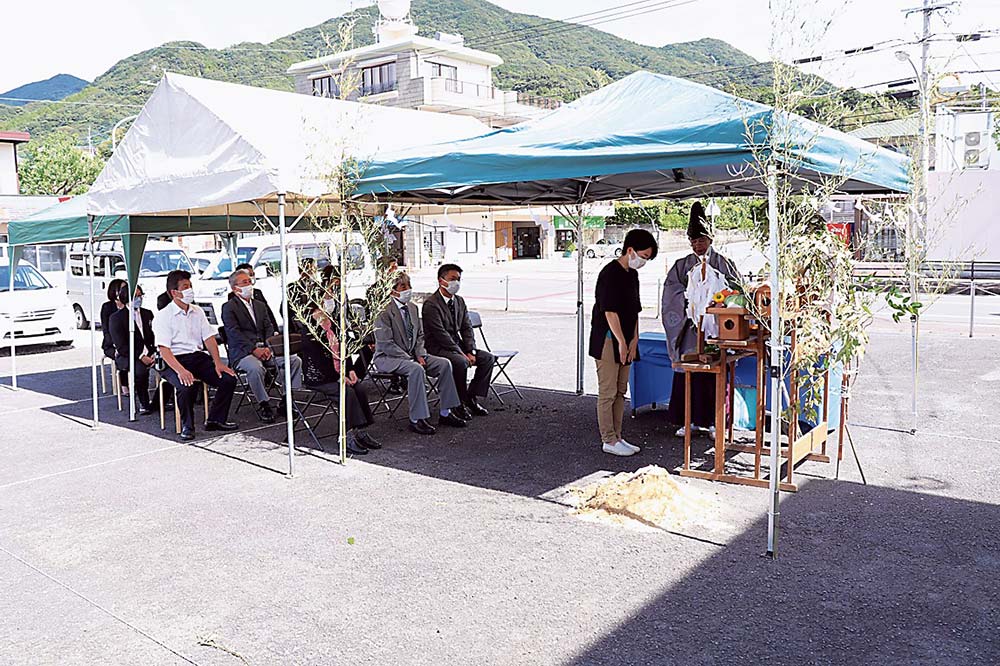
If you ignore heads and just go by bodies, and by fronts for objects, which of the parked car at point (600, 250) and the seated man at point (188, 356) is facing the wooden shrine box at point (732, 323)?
the seated man

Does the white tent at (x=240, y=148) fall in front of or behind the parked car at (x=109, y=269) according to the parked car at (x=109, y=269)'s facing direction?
in front

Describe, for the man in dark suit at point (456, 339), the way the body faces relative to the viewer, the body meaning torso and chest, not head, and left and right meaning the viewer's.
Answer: facing the viewer and to the right of the viewer

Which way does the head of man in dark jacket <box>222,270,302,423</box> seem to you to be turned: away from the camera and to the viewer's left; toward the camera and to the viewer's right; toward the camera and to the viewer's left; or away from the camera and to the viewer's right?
toward the camera and to the viewer's right

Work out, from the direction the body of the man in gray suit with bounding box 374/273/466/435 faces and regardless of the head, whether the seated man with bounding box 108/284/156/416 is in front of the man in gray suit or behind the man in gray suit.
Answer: behind

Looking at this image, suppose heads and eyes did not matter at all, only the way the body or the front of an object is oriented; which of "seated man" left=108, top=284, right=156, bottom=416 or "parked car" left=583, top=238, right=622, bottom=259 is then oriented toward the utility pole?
the seated man

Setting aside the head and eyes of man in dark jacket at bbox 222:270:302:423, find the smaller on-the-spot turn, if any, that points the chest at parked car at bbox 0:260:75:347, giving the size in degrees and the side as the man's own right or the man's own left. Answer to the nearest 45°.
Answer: approximately 180°

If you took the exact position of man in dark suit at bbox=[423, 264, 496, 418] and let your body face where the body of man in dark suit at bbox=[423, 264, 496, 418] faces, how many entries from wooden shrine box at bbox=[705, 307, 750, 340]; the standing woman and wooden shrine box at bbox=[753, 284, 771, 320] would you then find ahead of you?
3

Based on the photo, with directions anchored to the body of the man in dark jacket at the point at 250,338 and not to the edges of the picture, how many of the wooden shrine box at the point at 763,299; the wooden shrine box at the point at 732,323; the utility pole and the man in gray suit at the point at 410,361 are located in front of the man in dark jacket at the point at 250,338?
4

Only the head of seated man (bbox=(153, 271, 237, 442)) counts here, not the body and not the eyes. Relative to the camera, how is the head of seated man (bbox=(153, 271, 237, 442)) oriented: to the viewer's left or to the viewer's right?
to the viewer's right

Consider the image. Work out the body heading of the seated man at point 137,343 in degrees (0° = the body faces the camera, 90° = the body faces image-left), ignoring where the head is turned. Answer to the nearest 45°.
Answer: approximately 315°

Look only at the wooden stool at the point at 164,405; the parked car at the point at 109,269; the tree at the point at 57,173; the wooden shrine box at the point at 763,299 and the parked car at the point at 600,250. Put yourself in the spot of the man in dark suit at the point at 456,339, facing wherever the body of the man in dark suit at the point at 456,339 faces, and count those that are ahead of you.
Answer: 1

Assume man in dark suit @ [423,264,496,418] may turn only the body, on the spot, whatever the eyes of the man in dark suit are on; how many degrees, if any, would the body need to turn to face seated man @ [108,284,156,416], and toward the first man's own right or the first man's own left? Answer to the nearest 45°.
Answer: approximately 135° to the first man's own right

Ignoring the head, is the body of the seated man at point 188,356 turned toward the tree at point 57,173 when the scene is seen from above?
no

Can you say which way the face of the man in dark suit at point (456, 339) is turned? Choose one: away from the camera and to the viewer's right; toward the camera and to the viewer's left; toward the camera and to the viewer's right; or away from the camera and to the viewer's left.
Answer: toward the camera and to the viewer's right
